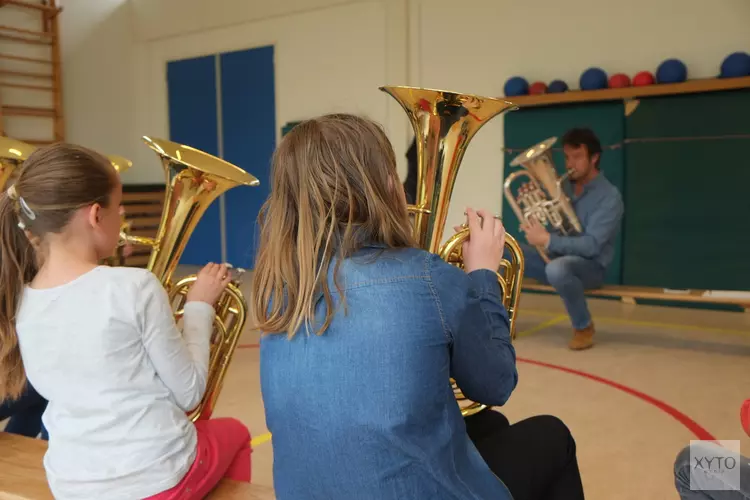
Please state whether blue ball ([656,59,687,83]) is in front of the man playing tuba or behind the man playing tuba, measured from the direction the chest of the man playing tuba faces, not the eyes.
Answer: behind

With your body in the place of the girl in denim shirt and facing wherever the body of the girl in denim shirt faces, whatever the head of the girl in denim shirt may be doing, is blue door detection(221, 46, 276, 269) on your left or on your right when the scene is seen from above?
on your left

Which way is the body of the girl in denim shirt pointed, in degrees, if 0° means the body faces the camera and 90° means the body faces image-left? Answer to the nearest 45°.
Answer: approximately 225°

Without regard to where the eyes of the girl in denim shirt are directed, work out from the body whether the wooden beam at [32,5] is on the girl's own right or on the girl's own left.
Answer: on the girl's own left

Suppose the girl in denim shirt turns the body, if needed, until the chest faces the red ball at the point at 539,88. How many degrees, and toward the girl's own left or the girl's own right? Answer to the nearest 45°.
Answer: approximately 45° to the girl's own left

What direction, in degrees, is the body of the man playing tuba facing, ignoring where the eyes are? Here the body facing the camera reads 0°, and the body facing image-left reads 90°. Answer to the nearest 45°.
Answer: approximately 45°

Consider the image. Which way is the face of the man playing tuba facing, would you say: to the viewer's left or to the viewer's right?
to the viewer's left

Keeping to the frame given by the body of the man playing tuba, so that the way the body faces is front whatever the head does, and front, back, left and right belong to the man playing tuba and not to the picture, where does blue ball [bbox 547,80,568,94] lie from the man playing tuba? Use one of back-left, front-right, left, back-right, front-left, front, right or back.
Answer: back-right

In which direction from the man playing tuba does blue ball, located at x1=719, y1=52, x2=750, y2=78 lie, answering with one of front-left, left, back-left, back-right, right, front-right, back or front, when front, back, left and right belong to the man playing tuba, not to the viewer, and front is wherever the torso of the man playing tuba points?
back

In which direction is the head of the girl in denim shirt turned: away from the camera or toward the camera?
away from the camera

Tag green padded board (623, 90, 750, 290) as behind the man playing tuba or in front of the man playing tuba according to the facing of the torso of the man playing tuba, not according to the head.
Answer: behind

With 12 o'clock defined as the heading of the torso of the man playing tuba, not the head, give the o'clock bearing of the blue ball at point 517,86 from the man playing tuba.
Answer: The blue ball is roughly at 4 o'clock from the man playing tuba.
